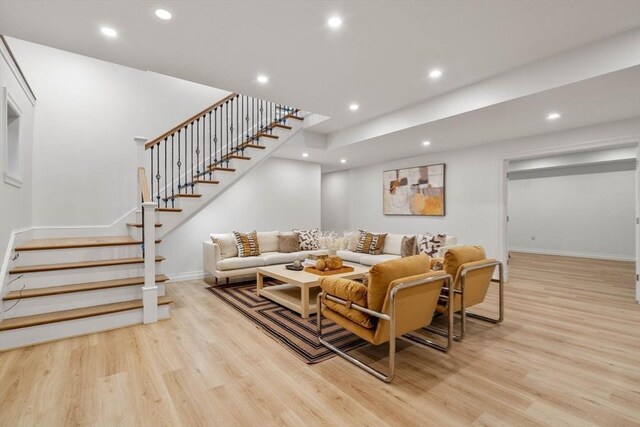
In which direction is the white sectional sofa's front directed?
toward the camera

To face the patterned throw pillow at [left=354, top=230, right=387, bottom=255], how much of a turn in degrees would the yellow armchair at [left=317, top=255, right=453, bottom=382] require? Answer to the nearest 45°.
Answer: approximately 45° to its right

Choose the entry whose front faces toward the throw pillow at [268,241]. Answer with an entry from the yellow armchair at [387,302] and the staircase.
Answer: the yellow armchair

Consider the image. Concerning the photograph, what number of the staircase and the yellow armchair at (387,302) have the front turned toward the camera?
1

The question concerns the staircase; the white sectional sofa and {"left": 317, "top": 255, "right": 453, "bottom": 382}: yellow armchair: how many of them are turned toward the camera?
2

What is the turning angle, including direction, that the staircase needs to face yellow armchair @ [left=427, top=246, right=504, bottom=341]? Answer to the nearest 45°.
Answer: approximately 45° to its left

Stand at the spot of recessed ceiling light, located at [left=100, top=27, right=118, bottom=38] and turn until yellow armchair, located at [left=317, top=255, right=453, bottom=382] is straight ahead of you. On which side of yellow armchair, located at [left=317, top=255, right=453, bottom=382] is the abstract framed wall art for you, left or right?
left

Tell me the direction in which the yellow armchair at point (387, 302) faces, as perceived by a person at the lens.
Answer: facing away from the viewer and to the left of the viewer

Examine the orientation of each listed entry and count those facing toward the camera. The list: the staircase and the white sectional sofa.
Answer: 2

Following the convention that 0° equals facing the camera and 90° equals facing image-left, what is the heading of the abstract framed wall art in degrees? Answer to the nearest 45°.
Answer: approximately 45°

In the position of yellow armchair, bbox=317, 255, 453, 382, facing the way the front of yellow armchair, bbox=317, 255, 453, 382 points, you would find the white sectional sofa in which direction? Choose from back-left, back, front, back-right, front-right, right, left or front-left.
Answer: front

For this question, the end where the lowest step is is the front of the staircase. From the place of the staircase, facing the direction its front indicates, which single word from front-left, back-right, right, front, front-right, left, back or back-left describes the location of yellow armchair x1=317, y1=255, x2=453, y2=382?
front-left

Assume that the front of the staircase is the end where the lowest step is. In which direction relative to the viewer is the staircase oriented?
toward the camera

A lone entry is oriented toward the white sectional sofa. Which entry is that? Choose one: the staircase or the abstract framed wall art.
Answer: the abstract framed wall art

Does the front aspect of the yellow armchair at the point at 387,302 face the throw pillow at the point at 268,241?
yes
